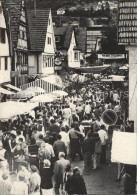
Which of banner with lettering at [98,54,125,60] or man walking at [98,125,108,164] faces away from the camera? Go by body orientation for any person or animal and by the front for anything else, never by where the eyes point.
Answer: the man walking

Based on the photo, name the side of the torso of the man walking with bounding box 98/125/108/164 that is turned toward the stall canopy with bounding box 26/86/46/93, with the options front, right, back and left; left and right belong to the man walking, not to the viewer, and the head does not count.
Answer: front

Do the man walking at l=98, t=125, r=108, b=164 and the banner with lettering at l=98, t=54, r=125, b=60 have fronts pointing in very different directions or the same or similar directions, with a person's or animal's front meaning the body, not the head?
very different directions

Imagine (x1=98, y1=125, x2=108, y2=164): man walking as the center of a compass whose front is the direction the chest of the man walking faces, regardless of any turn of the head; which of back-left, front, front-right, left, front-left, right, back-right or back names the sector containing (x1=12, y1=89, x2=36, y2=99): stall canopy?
left

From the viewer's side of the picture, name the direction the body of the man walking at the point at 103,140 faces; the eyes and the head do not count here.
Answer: away from the camera
